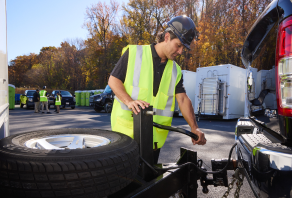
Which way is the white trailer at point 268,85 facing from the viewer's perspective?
away from the camera

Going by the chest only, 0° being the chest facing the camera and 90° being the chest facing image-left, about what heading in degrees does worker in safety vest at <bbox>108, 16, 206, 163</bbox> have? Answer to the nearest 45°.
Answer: approximately 315°

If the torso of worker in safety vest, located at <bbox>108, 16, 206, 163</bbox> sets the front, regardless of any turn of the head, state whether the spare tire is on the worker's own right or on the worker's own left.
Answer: on the worker's own right

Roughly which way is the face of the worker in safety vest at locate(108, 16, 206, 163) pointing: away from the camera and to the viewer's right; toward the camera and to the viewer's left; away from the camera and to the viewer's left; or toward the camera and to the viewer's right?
toward the camera and to the viewer's right
